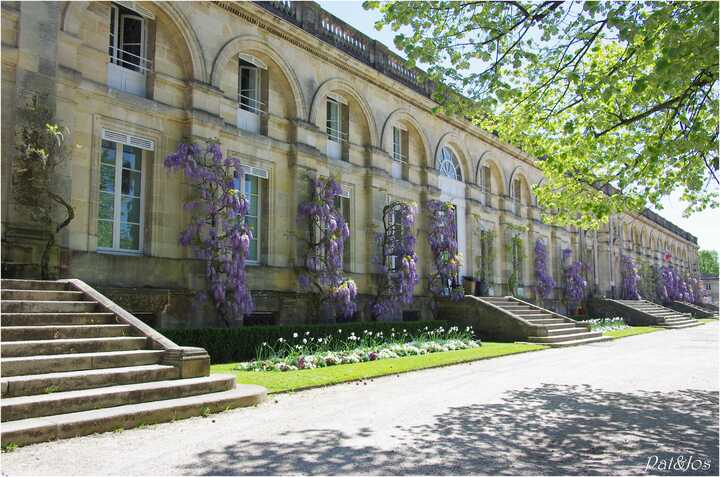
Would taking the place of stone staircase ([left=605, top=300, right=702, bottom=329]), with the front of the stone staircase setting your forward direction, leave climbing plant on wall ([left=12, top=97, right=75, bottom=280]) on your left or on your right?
on your right

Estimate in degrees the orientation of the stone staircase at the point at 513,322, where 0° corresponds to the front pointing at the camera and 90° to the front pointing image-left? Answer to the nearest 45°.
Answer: approximately 315°

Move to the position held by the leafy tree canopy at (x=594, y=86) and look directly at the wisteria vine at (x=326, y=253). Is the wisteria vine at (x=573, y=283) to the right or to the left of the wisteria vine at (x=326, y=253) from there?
right

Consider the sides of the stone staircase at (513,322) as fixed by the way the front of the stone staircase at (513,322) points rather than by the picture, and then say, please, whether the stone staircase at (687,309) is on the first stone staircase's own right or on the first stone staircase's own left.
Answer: on the first stone staircase's own left

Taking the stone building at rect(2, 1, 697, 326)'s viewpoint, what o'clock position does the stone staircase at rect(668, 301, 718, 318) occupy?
The stone staircase is roughly at 9 o'clock from the stone building.

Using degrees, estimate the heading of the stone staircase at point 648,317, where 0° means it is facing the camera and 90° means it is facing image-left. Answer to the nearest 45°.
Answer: approximately 315°

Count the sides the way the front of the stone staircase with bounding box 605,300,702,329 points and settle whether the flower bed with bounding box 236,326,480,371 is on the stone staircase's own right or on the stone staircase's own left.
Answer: on the stone staircase's own right

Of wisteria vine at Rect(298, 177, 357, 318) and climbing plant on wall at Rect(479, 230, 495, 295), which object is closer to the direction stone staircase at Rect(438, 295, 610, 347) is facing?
the wisteria vine
